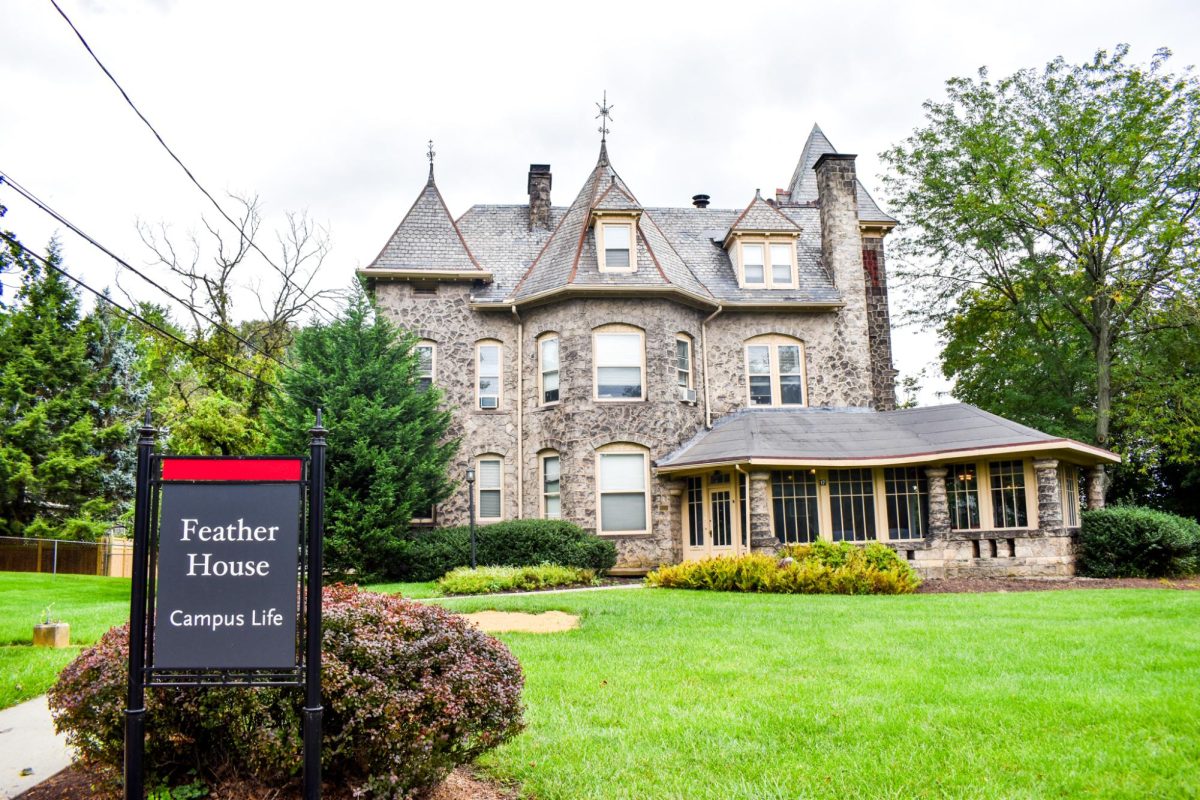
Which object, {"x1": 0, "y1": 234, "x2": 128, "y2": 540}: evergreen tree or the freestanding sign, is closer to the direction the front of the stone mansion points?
the freestanding sign

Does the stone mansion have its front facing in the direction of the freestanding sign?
yes

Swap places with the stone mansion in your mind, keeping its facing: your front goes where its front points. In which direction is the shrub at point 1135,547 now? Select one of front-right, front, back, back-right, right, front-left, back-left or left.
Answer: left

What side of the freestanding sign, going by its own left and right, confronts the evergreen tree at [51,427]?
back

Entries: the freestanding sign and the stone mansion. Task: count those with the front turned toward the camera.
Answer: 2

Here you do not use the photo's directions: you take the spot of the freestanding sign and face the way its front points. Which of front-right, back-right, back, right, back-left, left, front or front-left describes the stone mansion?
back-left

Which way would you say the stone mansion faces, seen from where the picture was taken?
facing the viewer

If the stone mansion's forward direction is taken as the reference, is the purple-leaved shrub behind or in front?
in front
